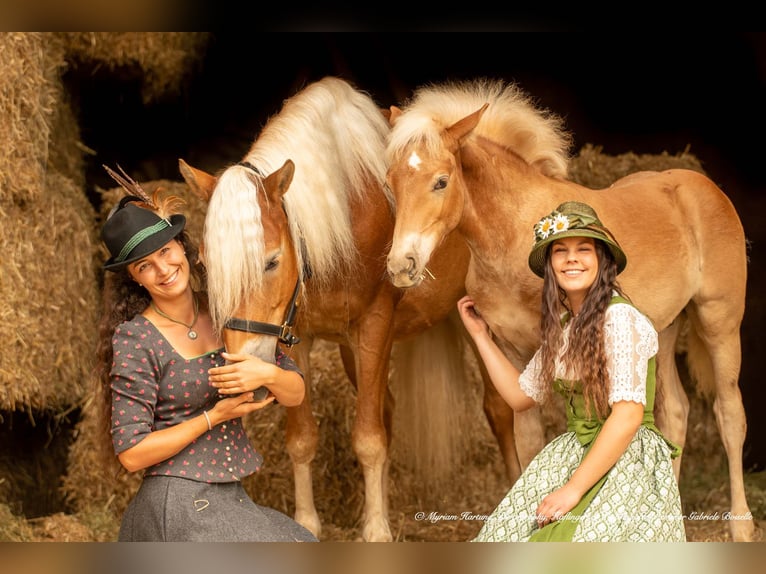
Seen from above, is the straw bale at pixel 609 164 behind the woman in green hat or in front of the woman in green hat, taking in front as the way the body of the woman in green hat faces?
behind

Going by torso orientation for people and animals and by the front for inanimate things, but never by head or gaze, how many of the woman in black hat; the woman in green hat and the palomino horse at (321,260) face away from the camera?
0

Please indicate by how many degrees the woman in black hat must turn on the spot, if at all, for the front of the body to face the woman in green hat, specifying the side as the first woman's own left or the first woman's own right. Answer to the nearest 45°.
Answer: approximately 45° to the first woman's own left

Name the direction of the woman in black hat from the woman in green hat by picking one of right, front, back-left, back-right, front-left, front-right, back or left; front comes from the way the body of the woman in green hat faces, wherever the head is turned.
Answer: front-right

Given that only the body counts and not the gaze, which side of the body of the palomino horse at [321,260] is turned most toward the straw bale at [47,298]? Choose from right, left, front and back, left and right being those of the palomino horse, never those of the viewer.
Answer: right

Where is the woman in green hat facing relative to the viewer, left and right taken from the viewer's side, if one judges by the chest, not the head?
facing the viewer and to the left of the viewer
